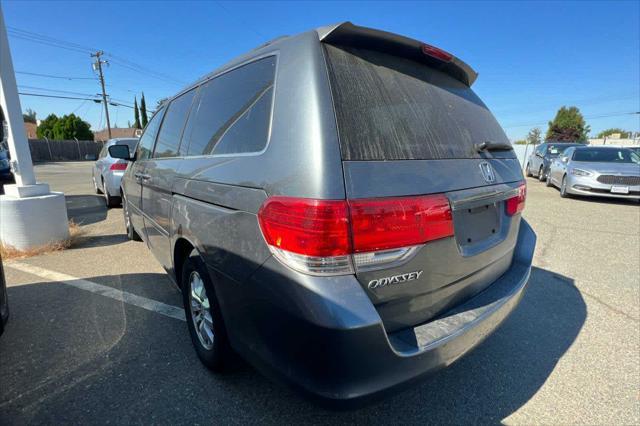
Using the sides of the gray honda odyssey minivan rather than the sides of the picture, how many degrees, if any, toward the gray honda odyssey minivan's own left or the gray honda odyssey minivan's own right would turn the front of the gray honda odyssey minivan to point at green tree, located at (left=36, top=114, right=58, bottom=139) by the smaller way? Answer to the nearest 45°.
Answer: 0° — it already faces it

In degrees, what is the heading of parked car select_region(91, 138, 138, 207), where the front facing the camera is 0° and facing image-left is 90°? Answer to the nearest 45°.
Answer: approximately 135°

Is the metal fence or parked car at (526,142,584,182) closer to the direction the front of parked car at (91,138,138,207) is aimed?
the metal fence

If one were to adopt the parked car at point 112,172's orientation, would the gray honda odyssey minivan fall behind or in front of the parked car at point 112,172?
behind

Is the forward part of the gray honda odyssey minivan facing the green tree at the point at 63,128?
yes

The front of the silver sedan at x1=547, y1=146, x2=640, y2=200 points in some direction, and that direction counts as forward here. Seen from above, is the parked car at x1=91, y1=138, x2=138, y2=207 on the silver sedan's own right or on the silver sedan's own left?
on the silver sedan's own right

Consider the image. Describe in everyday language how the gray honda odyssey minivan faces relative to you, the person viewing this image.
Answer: facing away from the viewer and to the left of the viewer

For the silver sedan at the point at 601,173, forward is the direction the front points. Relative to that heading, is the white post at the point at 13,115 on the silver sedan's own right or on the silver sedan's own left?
on the silver sedan's own right

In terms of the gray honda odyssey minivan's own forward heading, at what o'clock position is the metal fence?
The metal fence is roughly at 12 o'clock from the gray honda odyssey minivan.

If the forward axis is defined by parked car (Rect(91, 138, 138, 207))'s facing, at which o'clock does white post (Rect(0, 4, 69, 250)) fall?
The white post is roughly at 8 o'clock from the parked car.
